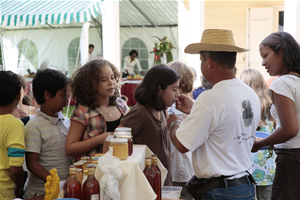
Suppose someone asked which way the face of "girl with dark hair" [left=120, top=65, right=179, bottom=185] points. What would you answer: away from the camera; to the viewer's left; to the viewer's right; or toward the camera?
to the viewer's right

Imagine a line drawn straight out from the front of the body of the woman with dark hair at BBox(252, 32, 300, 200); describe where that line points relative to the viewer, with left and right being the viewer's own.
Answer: facing to the left of the viewer

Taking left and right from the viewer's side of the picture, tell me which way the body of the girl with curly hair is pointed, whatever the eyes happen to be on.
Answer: facing the viewer and to the right of the viewer

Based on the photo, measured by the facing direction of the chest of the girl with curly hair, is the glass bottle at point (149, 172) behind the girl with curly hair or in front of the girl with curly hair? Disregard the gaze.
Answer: in front

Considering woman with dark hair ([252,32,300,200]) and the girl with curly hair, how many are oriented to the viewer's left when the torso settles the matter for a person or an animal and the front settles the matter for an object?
1

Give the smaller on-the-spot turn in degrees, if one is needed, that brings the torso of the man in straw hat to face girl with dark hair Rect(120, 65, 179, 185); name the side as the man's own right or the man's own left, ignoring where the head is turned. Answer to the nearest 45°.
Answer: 0° — they already face them

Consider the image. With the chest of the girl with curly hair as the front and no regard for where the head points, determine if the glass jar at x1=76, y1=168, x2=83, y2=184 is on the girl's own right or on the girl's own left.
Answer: on the girl's own right

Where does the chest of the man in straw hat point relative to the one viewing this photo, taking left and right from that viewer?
facing away from the viewer and to the left of the viewer

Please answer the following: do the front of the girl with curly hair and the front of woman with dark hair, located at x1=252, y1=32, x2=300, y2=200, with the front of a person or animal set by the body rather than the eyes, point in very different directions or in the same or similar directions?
very different directions

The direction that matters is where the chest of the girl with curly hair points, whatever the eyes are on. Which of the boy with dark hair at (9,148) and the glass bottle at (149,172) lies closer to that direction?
the glass bottle

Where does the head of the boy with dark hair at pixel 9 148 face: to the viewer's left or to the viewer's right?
to the viewer's right

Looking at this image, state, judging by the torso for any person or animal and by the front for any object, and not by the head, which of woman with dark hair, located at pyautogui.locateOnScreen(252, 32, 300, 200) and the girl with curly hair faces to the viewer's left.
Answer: the woman with dark hair

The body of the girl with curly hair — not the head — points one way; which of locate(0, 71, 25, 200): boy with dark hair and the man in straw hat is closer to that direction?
the man in straw hat

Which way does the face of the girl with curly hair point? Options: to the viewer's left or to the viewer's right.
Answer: to the viewer's right

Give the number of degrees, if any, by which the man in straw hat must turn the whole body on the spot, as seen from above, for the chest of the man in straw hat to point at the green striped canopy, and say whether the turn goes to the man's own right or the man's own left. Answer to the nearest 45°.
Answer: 0° — they already face it
